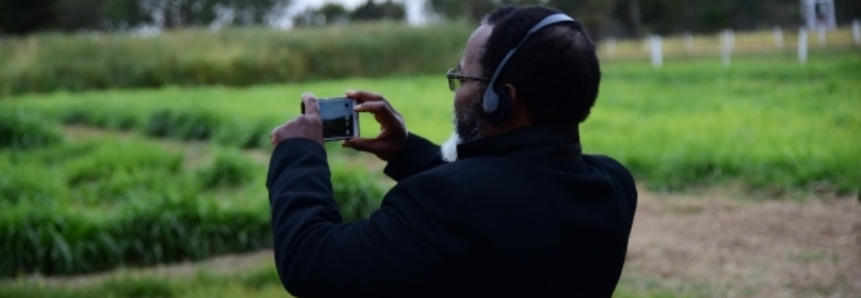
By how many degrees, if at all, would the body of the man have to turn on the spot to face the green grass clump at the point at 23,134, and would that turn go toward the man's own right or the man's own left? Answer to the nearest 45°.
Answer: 0° — they already face it

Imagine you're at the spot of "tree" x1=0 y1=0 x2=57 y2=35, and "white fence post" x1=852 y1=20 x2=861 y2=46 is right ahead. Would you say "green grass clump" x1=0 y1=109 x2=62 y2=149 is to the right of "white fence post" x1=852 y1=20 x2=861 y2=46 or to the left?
right

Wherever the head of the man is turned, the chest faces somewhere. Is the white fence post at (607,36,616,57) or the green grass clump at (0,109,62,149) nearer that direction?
the green grass clump

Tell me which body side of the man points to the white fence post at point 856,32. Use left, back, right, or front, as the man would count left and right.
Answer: right

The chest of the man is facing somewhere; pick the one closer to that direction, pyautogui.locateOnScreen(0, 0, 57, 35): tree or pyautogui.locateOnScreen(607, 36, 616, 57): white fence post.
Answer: the tree

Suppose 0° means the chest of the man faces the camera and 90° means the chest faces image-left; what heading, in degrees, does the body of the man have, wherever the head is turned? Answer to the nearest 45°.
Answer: approximately 135°

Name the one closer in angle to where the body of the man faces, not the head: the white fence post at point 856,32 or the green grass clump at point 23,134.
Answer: the green grass clump

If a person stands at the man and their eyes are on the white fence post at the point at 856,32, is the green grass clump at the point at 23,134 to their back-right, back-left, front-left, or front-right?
front-left

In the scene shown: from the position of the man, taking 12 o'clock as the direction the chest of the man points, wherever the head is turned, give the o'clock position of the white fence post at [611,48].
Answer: The white fence post is roughly at 2 o'clock from the man.

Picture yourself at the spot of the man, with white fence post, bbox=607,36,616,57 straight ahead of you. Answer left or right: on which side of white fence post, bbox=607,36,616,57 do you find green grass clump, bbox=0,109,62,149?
left

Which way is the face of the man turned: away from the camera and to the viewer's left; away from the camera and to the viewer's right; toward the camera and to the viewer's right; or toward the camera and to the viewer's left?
away from the camera and to the viewer's left
